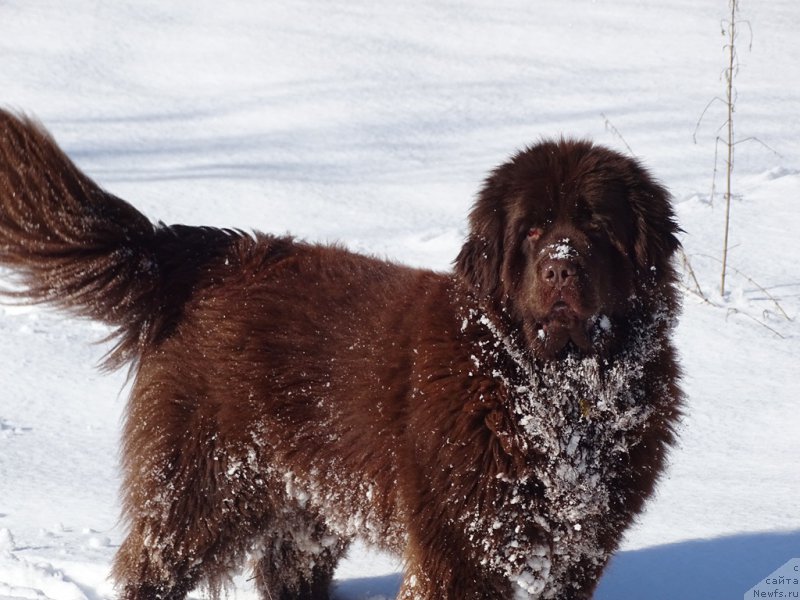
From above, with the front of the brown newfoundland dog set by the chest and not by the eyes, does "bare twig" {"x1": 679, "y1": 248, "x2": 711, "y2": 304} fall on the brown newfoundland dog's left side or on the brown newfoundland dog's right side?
on the brown newfoundland dog's left side

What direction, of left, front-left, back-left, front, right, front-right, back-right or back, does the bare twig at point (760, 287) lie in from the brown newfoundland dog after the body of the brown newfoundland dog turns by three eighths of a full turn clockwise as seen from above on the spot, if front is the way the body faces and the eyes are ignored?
back-right

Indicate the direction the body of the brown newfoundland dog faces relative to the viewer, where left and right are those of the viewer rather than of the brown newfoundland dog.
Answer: facing the viewer and to the right of the viewer
